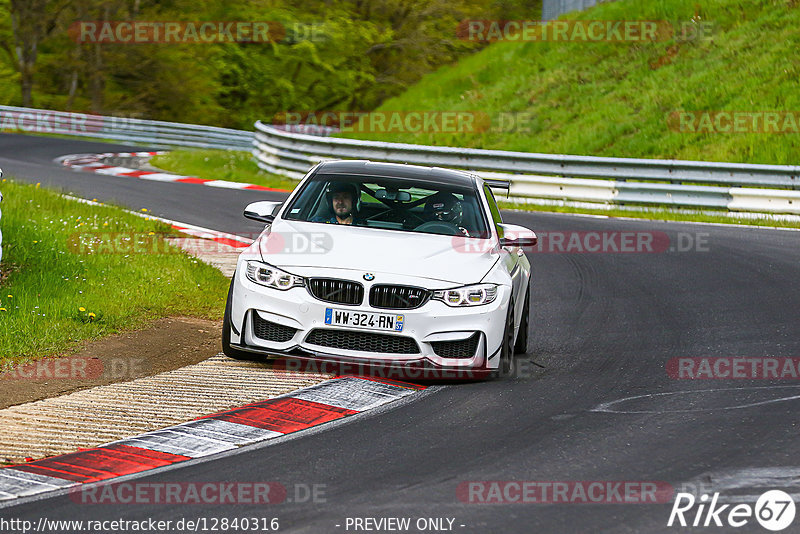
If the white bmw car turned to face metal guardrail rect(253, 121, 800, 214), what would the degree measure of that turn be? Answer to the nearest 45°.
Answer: approximately 180°

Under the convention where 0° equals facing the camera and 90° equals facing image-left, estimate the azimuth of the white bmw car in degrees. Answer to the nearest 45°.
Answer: approximately 0°

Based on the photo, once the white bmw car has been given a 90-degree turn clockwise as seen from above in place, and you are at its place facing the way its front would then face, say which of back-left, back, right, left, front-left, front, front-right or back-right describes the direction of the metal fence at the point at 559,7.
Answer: right

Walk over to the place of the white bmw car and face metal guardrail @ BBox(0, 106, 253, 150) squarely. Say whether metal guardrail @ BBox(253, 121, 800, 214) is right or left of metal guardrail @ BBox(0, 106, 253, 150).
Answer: right

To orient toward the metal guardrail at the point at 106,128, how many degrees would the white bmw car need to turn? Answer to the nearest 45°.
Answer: approximately 180°
